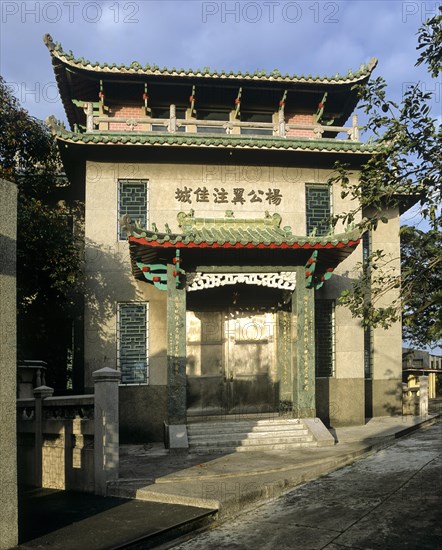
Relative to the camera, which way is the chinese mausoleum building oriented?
toward the camera

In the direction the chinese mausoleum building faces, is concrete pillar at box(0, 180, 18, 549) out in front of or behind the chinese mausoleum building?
in front

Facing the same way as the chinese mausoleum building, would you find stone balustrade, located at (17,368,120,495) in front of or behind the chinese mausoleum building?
in front
